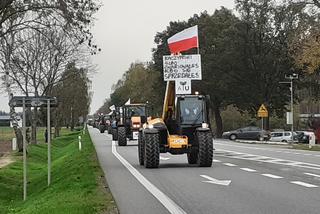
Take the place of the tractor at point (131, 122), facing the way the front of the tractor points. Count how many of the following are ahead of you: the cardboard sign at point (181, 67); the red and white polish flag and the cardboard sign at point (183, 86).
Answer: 3

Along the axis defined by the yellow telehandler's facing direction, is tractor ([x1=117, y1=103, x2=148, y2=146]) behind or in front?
behind

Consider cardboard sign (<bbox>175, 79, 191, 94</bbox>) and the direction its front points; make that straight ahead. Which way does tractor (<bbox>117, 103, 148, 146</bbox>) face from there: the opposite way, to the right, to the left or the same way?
the same way

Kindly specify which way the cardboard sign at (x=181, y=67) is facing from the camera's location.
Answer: facing the viewer

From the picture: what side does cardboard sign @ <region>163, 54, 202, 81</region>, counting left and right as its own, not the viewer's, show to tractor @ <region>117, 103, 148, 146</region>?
back

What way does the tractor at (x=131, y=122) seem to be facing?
toward the camera

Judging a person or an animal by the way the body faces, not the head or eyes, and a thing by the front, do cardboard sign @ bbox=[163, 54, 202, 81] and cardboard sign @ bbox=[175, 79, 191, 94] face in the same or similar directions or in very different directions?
same or similar directions

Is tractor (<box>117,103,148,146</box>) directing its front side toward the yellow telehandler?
yes

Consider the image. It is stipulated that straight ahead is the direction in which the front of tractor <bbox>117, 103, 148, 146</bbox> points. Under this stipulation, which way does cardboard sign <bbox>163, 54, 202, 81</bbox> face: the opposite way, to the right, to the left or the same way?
the same way

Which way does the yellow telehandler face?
toward the camera
